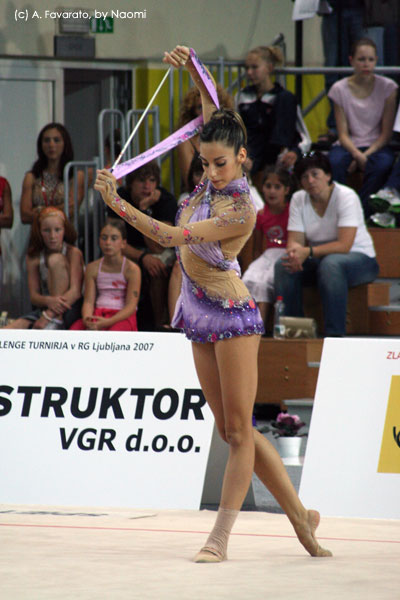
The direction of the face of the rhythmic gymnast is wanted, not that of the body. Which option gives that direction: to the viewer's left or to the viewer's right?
to the viewer's left

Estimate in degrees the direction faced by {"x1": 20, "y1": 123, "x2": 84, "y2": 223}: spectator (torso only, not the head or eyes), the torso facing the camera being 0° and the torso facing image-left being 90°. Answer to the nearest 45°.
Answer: approximately 0°

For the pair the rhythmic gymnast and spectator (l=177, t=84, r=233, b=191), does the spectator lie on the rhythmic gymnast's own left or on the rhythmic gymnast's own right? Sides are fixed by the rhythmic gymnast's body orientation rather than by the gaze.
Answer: on the rhythmic gymnast's own right

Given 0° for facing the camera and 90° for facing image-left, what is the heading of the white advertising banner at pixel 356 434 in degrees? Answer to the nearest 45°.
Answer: approximately 0°

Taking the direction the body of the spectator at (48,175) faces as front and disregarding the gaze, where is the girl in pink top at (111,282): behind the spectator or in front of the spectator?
in front

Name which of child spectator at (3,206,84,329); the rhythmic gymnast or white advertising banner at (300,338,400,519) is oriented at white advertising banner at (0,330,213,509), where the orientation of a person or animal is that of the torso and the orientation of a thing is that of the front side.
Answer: the child spectator

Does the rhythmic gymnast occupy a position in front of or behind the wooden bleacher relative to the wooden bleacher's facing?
in front
